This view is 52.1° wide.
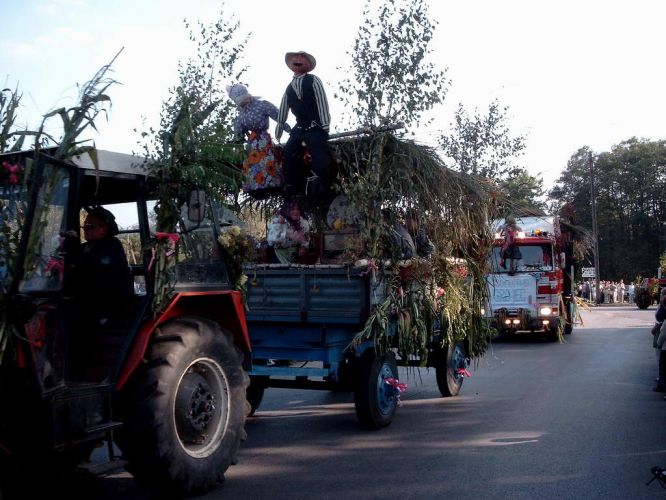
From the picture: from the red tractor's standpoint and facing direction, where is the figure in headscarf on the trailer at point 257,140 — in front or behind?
behind

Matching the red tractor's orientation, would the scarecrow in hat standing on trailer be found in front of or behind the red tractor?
behind

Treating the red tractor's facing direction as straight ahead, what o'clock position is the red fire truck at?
The red fire truck is roughly at 6 o'clock from the red tractor.

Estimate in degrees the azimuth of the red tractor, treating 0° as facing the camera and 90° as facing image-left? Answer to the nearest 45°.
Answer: approximately 45°

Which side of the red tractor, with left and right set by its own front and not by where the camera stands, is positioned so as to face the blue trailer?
back

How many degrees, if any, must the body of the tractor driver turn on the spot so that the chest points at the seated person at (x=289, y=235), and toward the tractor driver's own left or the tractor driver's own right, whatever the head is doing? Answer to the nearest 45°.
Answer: approximately 180°

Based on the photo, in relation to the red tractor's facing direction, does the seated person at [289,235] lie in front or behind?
behind

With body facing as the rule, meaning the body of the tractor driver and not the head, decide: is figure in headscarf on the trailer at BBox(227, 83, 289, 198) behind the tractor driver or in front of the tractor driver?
behind

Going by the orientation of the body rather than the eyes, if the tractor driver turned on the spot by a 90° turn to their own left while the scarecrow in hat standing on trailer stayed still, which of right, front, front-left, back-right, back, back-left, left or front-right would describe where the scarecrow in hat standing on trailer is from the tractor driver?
left

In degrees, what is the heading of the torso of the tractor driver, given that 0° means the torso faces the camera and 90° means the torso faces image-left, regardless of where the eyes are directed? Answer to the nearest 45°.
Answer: approximately 45°
